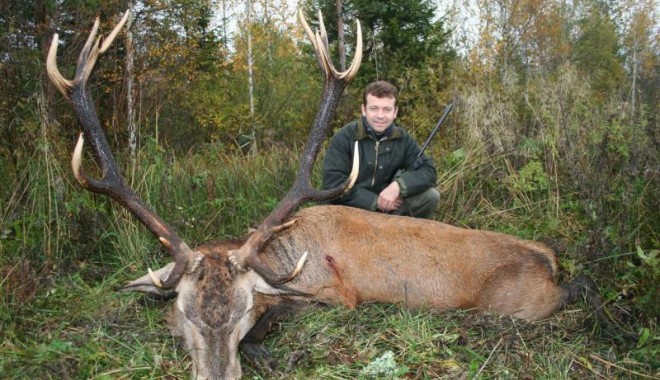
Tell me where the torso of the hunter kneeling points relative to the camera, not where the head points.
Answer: toward the camera

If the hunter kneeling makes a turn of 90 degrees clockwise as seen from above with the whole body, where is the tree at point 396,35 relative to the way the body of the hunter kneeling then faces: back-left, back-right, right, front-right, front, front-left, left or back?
right

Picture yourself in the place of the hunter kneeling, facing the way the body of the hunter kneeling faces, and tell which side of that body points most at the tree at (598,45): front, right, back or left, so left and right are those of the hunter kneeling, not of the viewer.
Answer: back

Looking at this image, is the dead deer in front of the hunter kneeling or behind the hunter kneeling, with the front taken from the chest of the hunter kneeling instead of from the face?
in front

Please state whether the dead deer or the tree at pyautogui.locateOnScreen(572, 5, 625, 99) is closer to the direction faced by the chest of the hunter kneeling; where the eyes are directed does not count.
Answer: the dead deer
